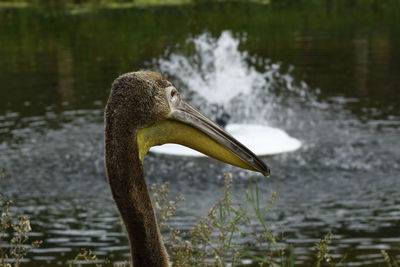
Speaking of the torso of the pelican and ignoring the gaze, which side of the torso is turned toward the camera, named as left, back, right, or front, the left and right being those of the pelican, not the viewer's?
right

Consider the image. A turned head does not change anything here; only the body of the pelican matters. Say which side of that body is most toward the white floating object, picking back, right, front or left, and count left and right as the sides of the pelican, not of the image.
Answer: left

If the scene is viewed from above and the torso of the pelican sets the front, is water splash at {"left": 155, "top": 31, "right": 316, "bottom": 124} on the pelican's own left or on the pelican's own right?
on the pelican's own left
